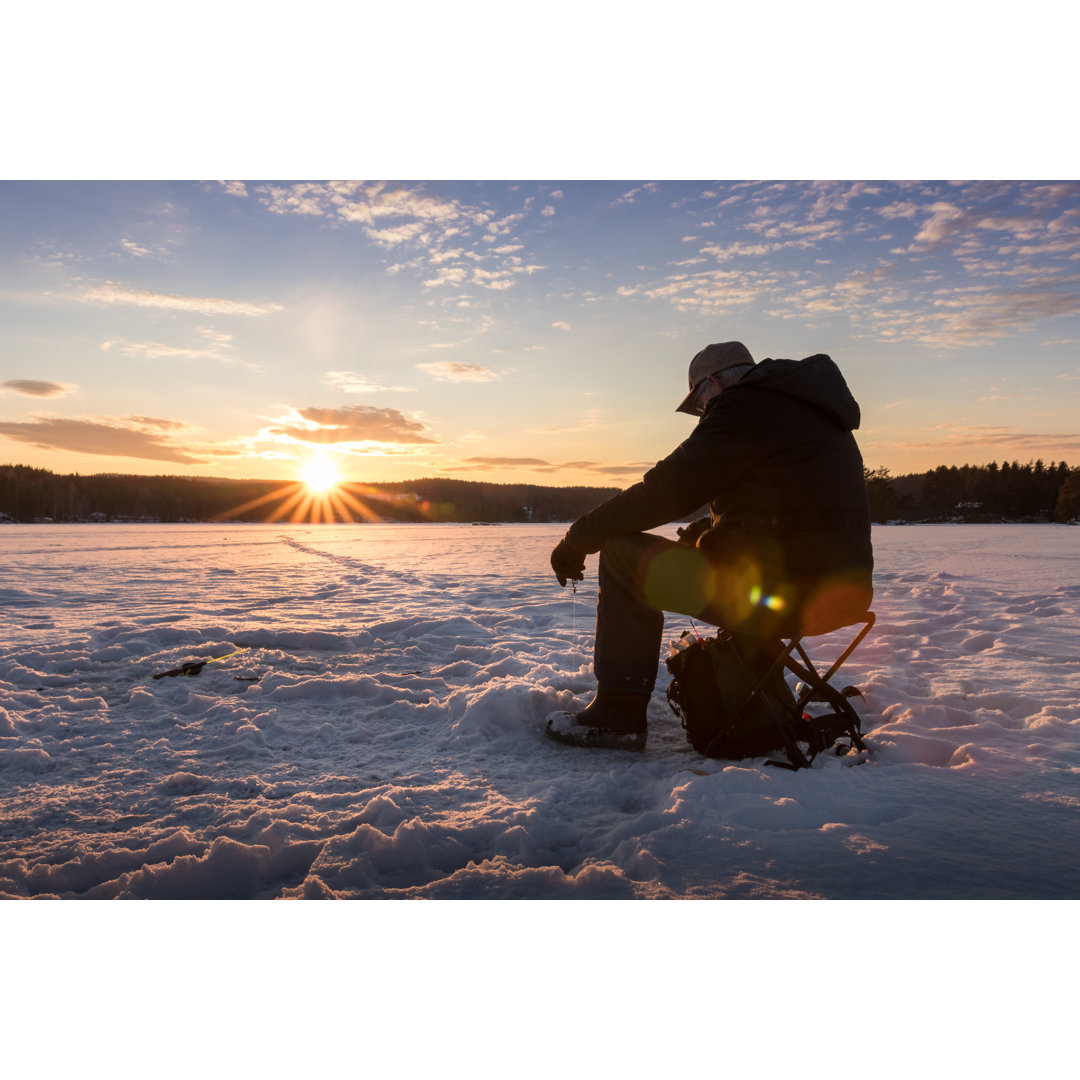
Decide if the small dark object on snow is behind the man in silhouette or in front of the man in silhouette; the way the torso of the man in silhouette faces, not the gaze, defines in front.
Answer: in front

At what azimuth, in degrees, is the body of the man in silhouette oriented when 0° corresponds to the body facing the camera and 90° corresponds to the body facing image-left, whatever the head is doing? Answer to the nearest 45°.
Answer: approximately 90°
